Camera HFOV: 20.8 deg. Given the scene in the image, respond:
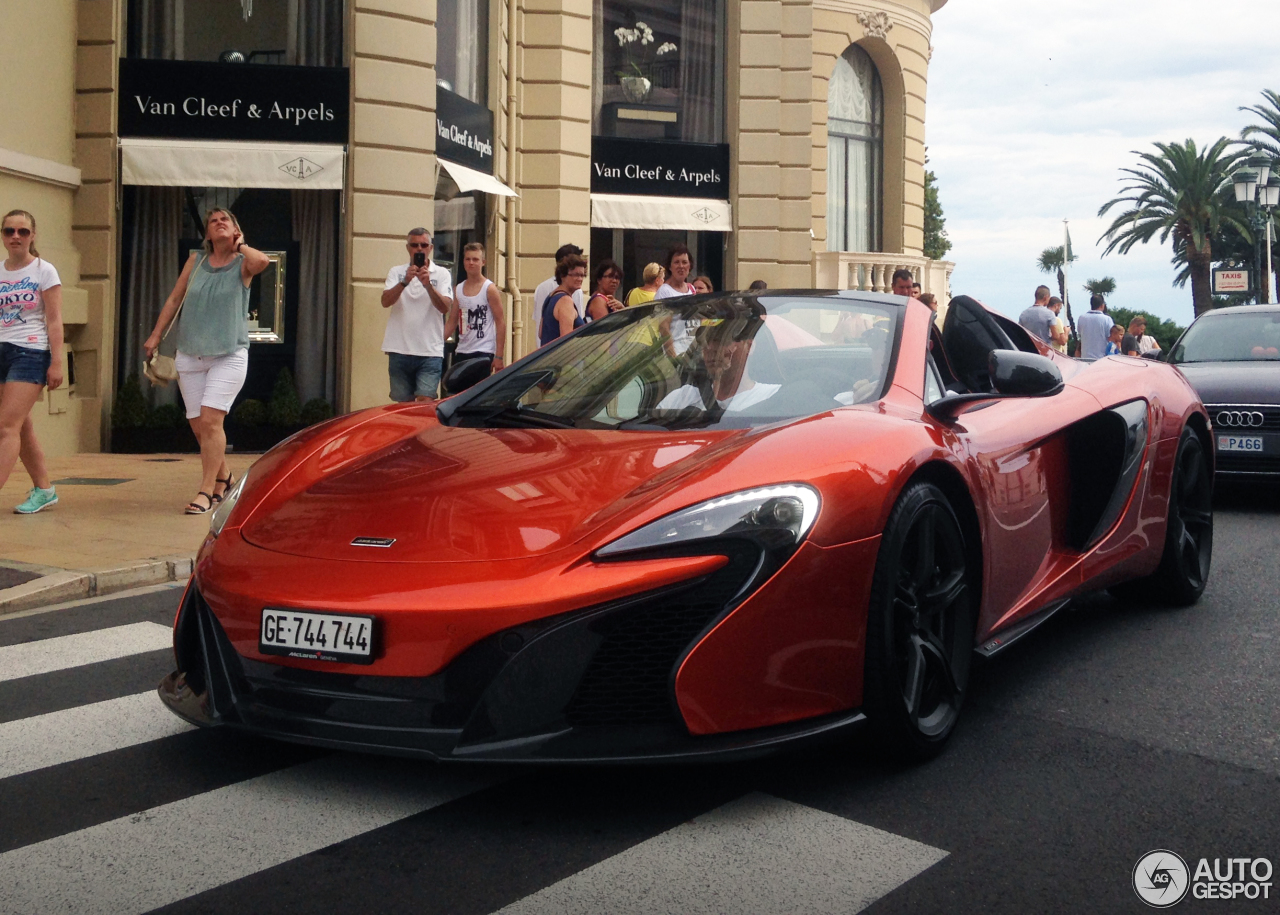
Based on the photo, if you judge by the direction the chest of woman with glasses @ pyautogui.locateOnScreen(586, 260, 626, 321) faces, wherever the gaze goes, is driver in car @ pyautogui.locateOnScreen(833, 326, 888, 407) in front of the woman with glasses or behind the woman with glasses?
in front

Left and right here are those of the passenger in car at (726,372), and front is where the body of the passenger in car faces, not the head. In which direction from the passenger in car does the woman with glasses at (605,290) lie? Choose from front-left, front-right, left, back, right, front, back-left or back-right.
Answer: back-right

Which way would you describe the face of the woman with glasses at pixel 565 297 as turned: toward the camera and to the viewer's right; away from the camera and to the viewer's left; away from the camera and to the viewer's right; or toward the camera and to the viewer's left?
toward the camera and to the viewer's right

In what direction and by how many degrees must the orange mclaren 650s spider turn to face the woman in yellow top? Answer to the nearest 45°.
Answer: approximately 135° to its right

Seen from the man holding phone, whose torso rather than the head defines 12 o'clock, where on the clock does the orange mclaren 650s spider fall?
The orange mclaren 650s spider is roughly at 12 o'clock from the man holding phone.

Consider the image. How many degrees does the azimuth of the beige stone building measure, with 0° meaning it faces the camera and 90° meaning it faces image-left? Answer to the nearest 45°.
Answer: approximately 0°

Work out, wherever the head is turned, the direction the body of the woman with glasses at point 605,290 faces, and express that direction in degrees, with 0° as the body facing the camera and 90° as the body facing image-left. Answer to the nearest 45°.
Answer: approximately 315°

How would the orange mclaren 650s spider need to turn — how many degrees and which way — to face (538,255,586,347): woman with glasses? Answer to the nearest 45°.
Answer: approximately 135° to its right

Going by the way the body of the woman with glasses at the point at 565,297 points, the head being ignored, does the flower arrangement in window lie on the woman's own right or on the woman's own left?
on the woman's own left
